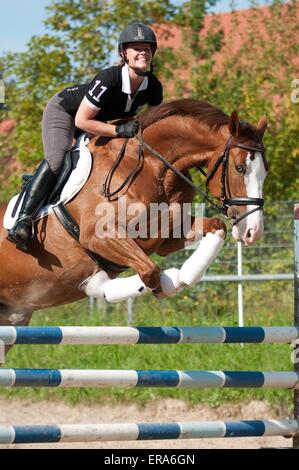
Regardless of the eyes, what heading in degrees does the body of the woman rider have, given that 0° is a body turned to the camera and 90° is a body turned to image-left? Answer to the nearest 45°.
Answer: approximately 315°

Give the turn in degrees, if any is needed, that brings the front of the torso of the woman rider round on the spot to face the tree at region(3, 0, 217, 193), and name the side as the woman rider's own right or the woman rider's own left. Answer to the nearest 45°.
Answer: approximately 135° to the woman rider's own left

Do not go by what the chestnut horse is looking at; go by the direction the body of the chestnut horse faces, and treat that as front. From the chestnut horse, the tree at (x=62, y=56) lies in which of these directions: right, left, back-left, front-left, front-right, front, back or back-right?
back-left
